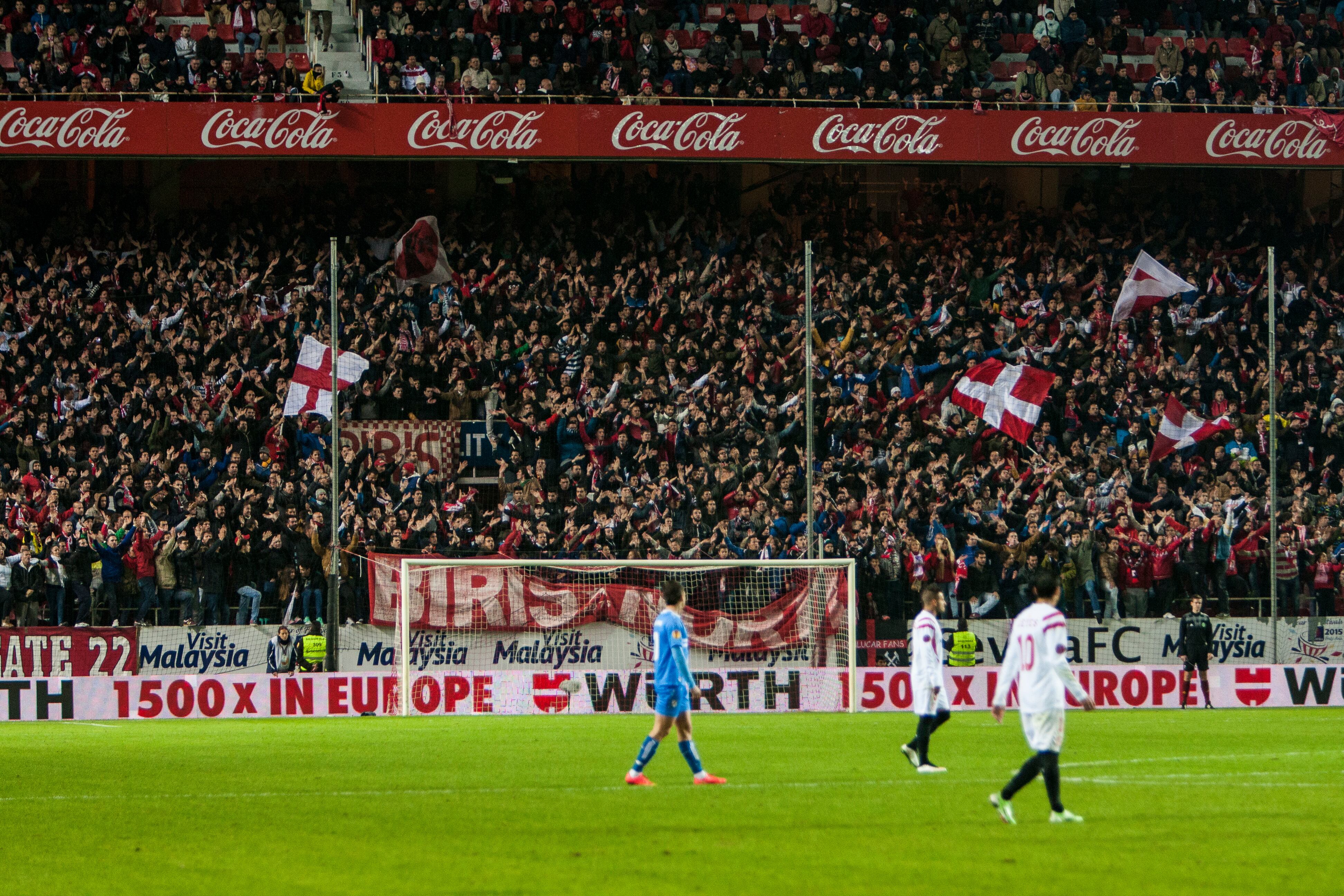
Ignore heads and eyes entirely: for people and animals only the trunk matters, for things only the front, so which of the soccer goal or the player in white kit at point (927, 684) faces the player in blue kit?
the soccer goal

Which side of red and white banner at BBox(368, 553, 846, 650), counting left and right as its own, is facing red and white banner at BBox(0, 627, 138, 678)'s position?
right

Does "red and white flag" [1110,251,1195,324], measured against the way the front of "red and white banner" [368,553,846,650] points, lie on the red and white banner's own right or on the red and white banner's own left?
on the red and white banner's own left

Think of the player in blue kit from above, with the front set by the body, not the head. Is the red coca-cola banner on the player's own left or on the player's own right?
on the player's own left

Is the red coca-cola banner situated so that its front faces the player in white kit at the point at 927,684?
yes

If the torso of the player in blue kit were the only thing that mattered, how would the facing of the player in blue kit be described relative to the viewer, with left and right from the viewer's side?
facing to the right of the viewer
